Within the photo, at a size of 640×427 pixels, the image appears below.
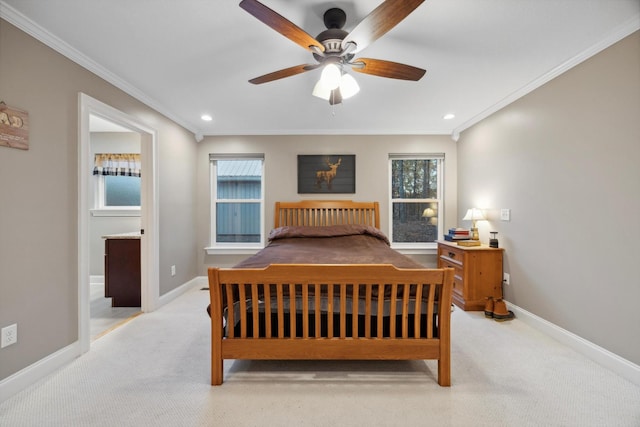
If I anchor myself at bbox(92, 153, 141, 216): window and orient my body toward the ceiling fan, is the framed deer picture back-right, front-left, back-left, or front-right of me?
front-left

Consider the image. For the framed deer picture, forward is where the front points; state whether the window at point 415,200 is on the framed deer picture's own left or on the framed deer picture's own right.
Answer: on the framed deer picture's own left

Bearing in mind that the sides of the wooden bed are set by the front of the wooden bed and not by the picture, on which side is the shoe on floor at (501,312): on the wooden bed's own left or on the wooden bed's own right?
on the wooden bed's own left

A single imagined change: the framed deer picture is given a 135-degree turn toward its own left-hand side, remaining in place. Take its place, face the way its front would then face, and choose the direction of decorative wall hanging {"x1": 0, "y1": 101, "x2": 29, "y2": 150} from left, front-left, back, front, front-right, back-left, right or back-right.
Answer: back

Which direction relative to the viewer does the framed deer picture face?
toward the camera

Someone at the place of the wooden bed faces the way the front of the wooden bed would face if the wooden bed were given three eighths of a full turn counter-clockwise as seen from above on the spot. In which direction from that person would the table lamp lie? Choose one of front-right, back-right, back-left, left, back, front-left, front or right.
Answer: front

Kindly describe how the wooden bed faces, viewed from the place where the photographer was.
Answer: facing the viewer

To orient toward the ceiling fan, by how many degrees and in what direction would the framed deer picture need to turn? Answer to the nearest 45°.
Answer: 0° — it already faces it

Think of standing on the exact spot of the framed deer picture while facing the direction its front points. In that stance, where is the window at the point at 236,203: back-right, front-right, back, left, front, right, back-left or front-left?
right

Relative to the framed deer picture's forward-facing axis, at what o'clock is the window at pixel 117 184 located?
The window is roughly at 3 o'clock from the framed deer picture.

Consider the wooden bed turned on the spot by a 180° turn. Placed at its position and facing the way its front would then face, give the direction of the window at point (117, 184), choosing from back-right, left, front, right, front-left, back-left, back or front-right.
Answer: front-left

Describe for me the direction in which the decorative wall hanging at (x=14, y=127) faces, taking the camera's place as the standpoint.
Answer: facing the viewer and to the right of the viewer

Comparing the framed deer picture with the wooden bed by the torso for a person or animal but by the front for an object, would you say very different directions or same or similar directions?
same or similar directions

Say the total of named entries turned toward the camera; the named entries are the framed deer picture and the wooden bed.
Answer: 2

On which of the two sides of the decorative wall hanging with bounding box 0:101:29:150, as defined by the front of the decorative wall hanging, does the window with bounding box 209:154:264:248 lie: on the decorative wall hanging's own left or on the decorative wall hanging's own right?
on the decorative wall hanging's own left

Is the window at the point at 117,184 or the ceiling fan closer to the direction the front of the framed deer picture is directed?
the ceiling fan
